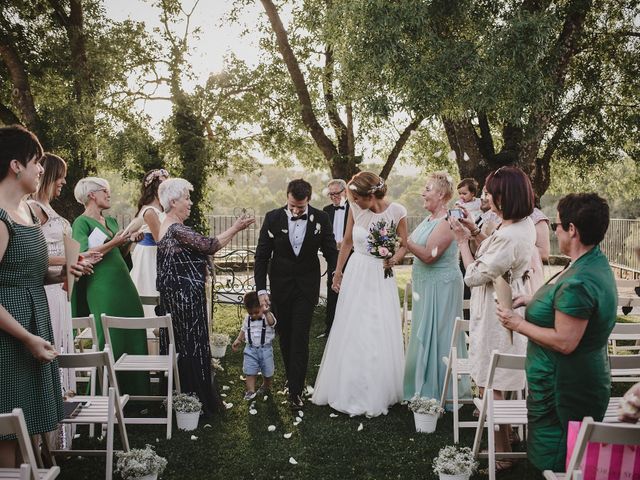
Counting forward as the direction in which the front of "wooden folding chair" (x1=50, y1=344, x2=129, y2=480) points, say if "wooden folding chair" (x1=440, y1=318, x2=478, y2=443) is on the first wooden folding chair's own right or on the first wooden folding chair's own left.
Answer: on the first wooden folding chair's own right

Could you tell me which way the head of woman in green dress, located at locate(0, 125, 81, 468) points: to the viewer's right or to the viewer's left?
to the viewer's right

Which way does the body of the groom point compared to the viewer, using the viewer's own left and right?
facing the viewer

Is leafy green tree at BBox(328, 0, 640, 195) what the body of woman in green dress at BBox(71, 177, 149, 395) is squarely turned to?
no

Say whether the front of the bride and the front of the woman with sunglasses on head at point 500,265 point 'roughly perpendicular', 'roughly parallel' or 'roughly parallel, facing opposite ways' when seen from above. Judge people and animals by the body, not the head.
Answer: roughly perpendicular

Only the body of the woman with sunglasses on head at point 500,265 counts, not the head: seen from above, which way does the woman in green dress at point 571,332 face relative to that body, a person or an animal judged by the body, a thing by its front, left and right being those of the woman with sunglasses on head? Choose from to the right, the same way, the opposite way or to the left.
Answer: the same way

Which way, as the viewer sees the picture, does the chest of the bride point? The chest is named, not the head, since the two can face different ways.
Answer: toward the camera

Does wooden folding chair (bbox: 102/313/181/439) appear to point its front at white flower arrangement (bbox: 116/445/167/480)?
no

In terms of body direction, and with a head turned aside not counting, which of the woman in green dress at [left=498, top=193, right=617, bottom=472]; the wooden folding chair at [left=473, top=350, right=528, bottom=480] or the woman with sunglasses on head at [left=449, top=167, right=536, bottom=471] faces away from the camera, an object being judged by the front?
the wooden folding chair

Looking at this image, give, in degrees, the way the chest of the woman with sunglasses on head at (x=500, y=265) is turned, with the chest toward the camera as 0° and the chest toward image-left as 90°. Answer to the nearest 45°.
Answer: approximately 90°

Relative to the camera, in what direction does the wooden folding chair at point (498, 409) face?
facing away from the viewer

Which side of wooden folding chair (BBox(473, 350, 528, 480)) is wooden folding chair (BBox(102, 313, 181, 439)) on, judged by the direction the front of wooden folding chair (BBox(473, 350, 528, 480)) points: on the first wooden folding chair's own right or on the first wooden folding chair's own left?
on the first wooden folding chair's own left

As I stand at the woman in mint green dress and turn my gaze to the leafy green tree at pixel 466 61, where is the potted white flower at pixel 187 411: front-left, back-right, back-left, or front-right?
back-left

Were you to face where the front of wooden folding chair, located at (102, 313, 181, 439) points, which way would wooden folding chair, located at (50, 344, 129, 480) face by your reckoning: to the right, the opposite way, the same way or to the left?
the same way

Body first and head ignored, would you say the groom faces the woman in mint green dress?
no

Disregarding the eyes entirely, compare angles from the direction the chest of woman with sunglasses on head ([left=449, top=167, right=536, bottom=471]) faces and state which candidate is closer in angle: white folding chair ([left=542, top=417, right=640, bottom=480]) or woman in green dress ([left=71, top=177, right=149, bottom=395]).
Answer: the woman in green dress

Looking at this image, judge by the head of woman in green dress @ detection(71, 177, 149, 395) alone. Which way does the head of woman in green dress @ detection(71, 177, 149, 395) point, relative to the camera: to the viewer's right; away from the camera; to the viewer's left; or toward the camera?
to the viewer's right

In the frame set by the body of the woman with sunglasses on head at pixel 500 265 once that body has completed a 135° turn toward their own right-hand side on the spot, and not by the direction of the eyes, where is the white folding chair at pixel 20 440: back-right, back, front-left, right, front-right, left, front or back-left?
back

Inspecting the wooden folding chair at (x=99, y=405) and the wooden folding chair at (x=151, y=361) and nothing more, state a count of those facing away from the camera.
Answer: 2

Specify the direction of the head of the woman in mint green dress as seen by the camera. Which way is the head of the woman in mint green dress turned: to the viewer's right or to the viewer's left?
to the viewer's left
